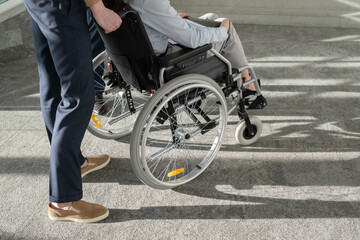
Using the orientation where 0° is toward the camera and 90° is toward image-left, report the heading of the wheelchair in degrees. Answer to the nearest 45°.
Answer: approximately 225°
